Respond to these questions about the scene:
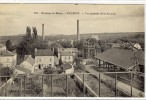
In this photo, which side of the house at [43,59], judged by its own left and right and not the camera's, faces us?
front

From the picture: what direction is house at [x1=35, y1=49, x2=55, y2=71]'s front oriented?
toward the camera
